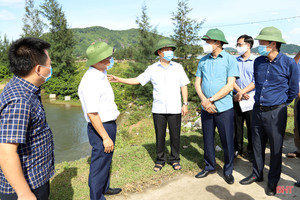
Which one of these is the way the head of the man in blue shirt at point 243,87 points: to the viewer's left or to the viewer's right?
to the viewer's left

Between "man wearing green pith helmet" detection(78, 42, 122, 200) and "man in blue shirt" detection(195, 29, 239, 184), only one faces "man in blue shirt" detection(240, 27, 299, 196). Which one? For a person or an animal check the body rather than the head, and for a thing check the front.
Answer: the man wearing green pith helmet

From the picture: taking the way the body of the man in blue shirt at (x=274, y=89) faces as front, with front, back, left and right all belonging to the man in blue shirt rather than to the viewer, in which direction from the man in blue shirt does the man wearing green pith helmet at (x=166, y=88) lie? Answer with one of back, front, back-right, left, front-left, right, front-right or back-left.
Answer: front-right

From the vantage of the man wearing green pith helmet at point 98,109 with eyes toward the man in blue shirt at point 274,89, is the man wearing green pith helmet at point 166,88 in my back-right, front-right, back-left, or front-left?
front-left

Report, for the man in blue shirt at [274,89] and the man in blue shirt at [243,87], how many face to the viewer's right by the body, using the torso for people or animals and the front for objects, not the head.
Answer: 0

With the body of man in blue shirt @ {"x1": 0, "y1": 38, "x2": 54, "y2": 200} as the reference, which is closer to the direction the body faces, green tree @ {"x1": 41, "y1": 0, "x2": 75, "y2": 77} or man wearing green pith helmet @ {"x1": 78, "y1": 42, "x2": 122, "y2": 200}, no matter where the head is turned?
the man wearing green pith helmet

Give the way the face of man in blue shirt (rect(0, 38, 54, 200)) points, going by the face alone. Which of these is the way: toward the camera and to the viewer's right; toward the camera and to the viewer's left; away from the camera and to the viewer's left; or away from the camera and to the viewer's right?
away from the camera and to the viewer's right

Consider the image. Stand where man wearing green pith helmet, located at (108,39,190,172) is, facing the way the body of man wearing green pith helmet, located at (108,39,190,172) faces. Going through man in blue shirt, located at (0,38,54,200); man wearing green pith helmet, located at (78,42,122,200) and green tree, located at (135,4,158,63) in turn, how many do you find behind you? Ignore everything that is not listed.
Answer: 1

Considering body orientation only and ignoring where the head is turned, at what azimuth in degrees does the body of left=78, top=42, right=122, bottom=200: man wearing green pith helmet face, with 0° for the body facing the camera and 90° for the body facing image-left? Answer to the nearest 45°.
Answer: approximately 270°

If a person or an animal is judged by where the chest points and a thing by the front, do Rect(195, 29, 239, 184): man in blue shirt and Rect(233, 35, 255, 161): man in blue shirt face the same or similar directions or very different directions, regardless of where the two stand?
same or similar directions

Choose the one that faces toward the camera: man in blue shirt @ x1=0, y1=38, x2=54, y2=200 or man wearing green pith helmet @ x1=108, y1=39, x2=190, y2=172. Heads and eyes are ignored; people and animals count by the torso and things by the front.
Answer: the man wearing green pith helmet

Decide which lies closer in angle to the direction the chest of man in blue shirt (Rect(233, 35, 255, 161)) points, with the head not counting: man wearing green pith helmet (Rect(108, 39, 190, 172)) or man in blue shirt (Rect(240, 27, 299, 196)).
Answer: the man wearing green pith helmet

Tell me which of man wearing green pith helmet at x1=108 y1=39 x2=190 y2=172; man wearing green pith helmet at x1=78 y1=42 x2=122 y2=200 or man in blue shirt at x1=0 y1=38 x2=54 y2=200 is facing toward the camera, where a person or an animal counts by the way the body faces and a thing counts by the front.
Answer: man wearing green pith helmet at x1=108 y1=39 x2=190 y2=172

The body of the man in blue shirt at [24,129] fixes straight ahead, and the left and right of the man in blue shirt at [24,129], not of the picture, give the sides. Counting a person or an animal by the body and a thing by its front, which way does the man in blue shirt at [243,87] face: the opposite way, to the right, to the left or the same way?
the opposite way

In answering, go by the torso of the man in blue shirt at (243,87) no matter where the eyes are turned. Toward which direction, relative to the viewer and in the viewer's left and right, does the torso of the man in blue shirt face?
facing the viewer and to the left of the viewer

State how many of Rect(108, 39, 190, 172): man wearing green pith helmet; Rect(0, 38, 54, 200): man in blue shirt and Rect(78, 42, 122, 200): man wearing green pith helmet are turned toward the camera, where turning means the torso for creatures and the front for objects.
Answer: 1

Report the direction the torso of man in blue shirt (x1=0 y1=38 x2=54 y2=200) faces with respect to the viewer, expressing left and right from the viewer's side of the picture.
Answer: facing to the right of the viewer

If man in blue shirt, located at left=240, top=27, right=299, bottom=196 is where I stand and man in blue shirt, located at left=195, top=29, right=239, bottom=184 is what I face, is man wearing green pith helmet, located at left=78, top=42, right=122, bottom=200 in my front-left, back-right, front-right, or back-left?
front-left

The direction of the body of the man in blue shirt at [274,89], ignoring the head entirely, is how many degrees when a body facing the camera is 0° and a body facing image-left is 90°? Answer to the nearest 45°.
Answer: approximately 45°

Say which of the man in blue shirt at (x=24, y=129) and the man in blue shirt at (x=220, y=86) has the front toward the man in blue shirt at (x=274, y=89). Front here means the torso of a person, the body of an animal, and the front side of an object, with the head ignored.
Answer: the man in blue shirt at (x=24, y=129)
